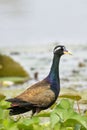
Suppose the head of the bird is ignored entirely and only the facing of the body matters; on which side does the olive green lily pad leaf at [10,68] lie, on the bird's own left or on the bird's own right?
on the bird's own left

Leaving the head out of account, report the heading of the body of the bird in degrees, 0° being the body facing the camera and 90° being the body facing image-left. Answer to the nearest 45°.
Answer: approximately 270°
